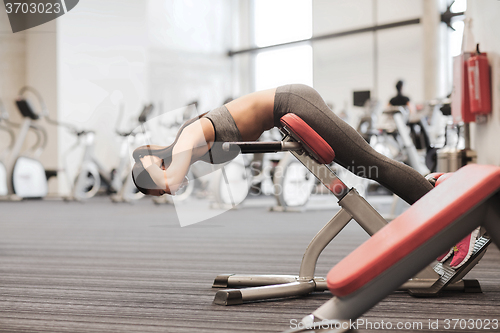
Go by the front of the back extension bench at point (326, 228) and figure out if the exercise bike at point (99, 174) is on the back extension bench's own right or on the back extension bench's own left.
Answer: on the back extension bench's own right

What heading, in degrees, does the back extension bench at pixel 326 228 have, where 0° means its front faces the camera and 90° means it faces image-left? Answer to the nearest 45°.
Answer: approximately 90°
